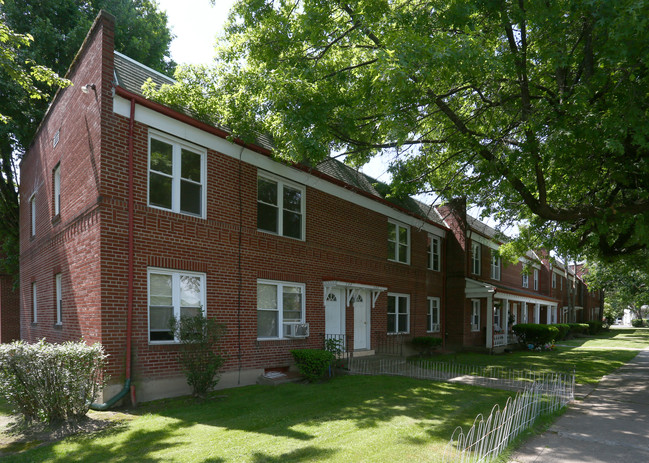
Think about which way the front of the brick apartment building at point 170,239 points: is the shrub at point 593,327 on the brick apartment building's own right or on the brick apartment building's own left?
on the brick apartment building's own left

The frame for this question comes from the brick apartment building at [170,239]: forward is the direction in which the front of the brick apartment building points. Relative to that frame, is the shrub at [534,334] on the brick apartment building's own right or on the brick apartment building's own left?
on the brick apartment building's own left

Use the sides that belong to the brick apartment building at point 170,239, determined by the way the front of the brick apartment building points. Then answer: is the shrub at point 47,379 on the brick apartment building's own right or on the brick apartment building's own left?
on the brick apartment building's own right

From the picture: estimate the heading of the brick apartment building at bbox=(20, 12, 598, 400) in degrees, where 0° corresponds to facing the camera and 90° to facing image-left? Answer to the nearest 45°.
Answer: approximately 315°

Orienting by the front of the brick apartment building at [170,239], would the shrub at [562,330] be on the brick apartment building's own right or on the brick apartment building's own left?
on the brick apartment building's own left
